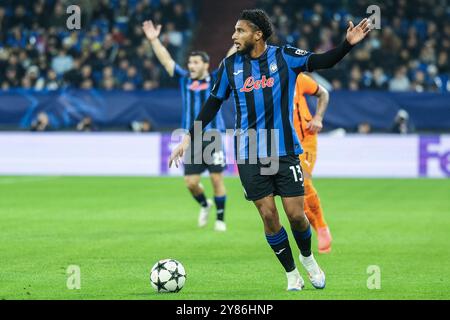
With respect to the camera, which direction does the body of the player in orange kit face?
toward the camera

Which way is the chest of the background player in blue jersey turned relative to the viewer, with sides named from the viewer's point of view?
facing the viewer

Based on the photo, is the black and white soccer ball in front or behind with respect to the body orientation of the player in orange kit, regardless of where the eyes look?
in front

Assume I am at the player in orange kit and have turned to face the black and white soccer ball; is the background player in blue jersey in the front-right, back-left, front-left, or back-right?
back-right

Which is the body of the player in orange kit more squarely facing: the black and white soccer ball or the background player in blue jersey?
the black and white soccer ball

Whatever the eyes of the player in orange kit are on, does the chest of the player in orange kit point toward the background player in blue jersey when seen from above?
no

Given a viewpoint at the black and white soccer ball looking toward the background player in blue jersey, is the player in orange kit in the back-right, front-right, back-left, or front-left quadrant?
front-right

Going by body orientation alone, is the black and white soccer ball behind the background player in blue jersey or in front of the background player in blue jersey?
in front

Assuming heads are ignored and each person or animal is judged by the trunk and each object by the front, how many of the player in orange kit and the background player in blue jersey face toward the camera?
2

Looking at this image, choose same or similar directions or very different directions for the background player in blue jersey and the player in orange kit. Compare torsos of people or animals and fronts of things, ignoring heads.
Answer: same or similar directions
